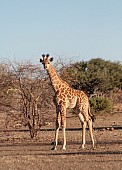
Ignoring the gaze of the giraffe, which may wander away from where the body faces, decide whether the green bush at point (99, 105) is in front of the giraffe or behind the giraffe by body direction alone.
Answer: behind

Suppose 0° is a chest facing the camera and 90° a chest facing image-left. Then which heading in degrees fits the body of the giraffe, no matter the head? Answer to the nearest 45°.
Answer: approximately 45°
